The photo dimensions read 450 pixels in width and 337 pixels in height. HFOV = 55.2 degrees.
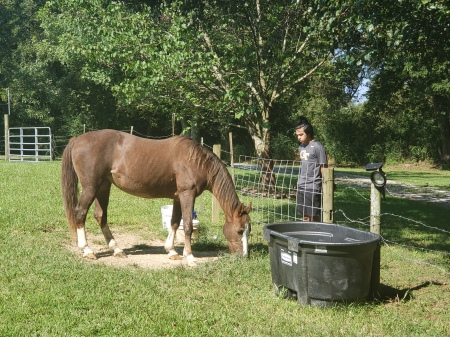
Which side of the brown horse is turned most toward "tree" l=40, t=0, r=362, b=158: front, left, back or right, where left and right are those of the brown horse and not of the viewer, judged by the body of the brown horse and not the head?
left

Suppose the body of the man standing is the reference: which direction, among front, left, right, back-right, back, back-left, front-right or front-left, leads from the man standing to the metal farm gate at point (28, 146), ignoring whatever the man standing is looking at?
right

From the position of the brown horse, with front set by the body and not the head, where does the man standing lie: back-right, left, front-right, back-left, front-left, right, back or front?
front

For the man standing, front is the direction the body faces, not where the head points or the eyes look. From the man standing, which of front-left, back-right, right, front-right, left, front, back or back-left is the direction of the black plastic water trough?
front-left

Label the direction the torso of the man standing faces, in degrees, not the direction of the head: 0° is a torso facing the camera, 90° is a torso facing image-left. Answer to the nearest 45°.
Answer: approximately 45°

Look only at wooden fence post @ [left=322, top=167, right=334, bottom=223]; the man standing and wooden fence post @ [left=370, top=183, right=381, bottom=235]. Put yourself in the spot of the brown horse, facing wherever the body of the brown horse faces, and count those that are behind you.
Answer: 0

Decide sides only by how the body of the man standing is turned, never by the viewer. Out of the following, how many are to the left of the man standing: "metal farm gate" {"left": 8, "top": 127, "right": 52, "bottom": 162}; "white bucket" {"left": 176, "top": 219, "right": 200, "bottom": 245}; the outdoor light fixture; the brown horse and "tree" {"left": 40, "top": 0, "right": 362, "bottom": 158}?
1

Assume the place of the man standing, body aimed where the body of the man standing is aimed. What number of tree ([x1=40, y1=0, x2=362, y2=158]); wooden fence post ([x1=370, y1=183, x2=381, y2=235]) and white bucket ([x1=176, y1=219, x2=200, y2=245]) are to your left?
1

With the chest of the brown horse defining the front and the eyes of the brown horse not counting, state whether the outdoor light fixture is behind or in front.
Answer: in front

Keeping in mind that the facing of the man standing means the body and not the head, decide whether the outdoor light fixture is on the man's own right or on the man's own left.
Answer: on the man's own left

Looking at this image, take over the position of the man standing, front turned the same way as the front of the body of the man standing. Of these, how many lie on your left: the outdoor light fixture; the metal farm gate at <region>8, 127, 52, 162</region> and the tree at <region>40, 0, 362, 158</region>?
1

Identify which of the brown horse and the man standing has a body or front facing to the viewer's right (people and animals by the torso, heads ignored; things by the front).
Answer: the brown horse

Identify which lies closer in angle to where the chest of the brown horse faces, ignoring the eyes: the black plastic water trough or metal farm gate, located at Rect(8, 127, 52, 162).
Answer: the black plastic water trough

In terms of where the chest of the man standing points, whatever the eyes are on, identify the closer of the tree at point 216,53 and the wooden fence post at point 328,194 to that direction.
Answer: the wooden fence post

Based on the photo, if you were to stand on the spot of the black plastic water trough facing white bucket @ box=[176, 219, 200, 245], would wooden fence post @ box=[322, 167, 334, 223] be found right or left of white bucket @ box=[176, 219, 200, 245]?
right

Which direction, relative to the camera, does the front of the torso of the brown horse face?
to the viewer's right
